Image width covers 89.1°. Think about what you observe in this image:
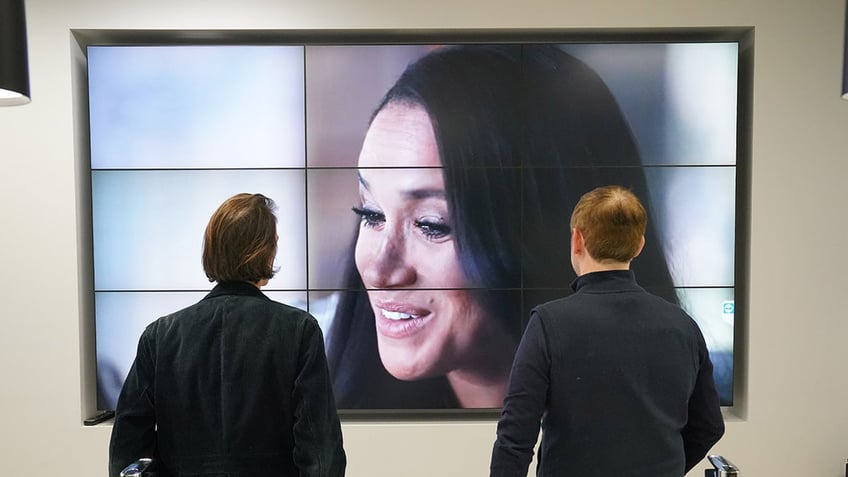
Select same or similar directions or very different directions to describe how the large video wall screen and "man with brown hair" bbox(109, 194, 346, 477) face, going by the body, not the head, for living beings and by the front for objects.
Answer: very different directions

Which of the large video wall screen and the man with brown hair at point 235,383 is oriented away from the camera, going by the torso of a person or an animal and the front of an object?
the man with brown hair

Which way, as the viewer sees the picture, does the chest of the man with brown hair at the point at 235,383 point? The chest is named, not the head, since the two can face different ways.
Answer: away from the camera

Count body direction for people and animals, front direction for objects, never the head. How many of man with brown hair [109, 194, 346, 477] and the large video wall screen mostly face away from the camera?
1

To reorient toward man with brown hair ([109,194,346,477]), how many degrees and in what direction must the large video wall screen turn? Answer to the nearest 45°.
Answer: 0° — it already faces them

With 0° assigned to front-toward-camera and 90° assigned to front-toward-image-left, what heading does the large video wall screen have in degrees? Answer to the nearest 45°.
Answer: approximately 0°

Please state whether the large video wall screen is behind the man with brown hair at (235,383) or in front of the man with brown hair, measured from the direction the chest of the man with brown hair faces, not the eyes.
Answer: in front
